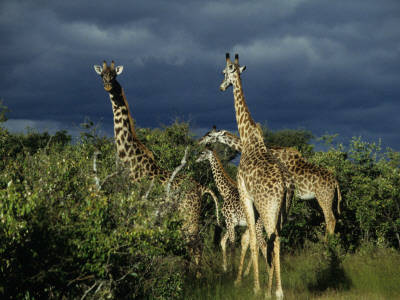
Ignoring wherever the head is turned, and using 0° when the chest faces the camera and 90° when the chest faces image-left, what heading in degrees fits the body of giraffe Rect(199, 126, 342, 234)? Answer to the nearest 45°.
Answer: approximately 90°

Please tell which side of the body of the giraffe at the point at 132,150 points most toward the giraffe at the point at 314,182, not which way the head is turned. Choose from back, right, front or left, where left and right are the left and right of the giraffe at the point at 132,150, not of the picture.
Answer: back

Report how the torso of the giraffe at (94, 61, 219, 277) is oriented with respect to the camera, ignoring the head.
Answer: to the viewer's left

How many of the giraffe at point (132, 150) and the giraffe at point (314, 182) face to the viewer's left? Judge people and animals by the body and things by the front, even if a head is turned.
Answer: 2

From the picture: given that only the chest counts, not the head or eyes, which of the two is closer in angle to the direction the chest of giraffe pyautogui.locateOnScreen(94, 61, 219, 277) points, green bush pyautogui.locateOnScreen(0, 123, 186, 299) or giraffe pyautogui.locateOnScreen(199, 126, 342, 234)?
the green bush
